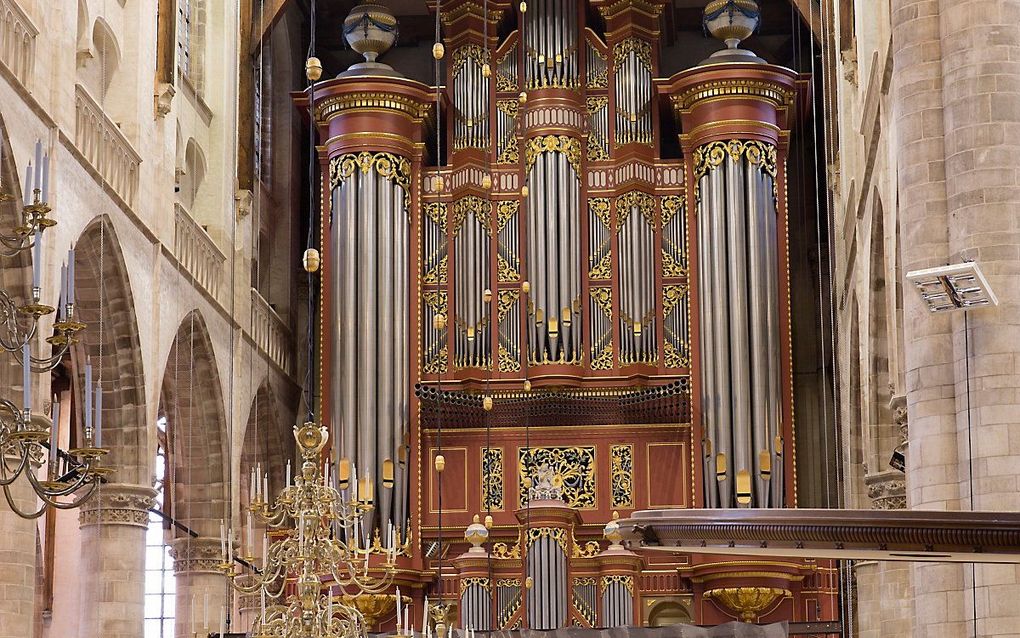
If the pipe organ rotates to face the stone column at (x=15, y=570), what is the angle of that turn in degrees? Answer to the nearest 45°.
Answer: approximately 45° to its right

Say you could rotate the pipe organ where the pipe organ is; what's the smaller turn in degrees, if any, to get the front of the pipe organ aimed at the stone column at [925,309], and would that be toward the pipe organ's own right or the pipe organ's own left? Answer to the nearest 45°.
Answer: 0° — it already faces it

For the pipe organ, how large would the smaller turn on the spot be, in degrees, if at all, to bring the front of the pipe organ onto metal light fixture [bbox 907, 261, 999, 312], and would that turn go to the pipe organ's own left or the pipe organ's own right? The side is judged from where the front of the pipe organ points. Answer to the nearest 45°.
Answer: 0° — it already faces it

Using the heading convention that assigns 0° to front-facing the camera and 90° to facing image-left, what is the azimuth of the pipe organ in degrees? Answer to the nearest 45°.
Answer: approximately 0°
